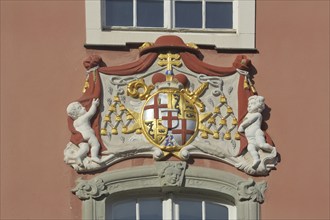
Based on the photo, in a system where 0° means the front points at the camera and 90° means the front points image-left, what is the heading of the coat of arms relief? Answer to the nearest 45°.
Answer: approximately 0°
